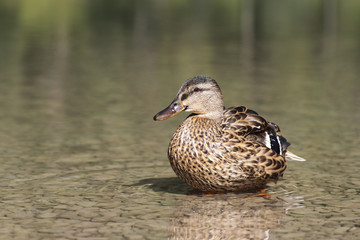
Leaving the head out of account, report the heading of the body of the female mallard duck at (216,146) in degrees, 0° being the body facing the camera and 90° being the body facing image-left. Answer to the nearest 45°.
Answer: approximately 45°
